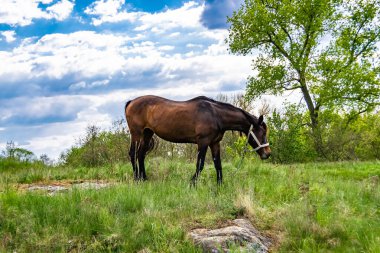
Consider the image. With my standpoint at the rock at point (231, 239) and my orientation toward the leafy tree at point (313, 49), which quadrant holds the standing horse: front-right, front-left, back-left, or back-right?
front-left

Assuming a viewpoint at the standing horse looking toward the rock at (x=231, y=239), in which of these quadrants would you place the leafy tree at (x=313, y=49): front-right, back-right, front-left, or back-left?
back-left

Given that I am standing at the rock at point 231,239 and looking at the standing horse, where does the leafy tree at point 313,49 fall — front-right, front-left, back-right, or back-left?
front-right

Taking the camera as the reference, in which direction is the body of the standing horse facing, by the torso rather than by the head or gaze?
to the viewer's right

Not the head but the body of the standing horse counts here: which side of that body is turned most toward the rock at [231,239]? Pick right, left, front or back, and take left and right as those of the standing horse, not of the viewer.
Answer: right

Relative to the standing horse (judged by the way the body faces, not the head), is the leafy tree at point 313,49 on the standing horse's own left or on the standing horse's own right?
on the standing horse's own left
